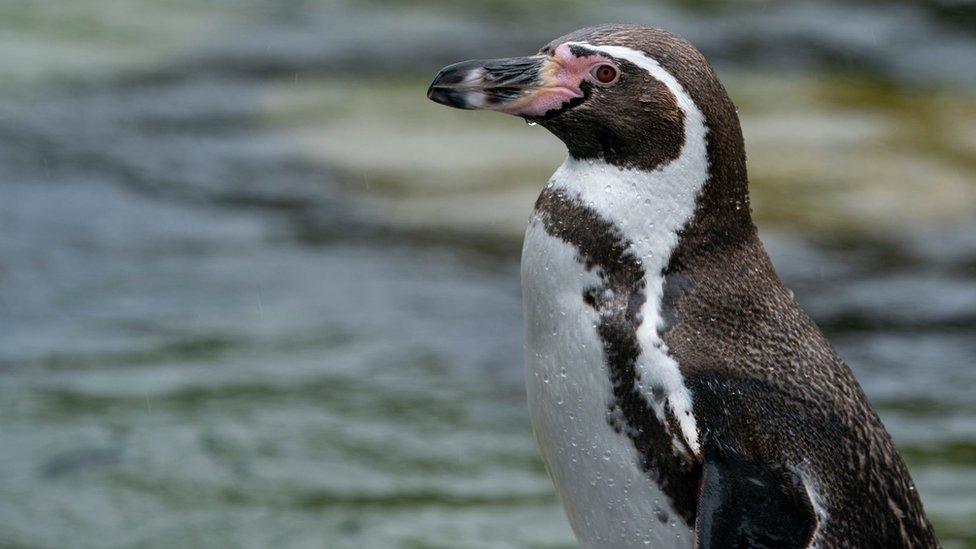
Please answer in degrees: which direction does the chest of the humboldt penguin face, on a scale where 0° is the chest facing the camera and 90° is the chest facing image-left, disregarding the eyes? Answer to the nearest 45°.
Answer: approximately 90°
